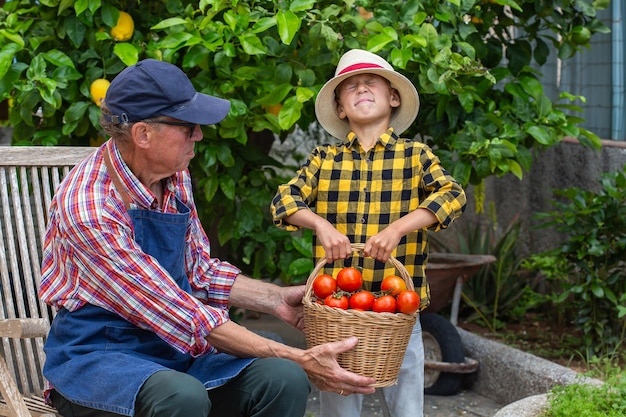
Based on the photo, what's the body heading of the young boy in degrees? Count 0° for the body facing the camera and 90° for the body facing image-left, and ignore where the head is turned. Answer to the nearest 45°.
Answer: approximately 0°

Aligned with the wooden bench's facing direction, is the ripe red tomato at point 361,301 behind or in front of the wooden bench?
in front

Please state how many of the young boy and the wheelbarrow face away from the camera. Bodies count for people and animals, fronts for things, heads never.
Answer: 0

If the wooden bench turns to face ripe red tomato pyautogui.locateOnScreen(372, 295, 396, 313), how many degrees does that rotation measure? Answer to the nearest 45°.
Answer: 0° — it already faces it

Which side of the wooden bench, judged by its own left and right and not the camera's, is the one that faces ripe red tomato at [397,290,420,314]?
front

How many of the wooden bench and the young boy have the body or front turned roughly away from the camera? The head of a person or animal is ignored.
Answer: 0

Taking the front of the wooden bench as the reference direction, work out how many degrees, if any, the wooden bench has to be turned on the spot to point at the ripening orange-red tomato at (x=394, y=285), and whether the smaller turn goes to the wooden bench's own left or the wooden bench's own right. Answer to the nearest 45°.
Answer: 0° — it already faces it
